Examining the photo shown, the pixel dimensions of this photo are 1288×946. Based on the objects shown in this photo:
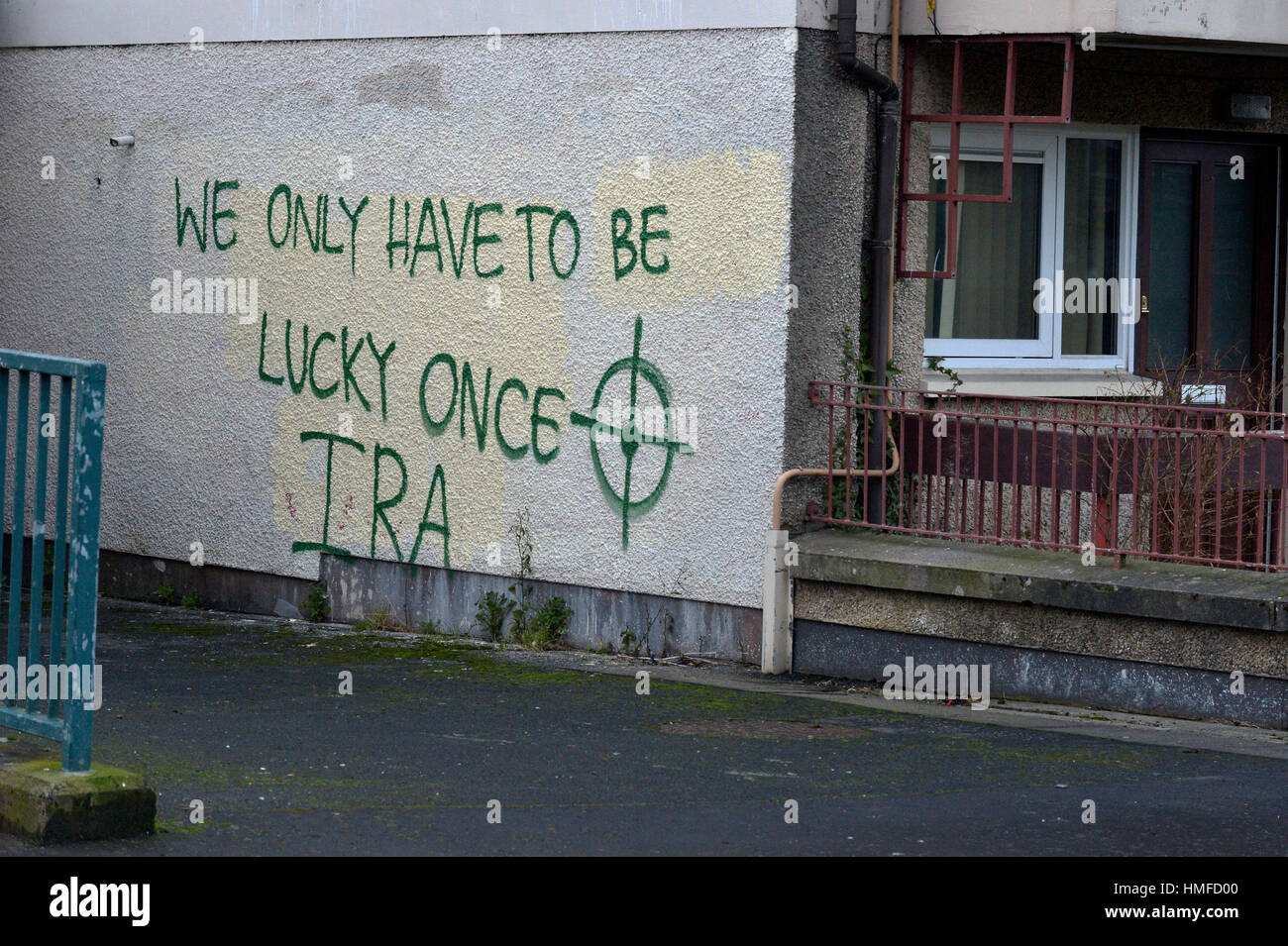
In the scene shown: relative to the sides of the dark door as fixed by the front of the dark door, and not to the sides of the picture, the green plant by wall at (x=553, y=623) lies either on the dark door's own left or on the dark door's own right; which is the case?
on the dark door's own right

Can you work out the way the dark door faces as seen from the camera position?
facing the viewer

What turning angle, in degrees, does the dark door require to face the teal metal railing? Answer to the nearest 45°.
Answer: approximately 45° to its right

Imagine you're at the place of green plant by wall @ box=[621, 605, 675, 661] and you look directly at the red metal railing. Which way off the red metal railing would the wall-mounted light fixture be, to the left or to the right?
left

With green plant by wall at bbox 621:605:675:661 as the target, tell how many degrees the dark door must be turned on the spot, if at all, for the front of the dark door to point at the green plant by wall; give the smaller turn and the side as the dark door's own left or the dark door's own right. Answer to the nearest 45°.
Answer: approximately 45° to the dark door's own right

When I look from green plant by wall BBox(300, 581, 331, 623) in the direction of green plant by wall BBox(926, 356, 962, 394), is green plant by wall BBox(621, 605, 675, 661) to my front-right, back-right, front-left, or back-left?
front-right

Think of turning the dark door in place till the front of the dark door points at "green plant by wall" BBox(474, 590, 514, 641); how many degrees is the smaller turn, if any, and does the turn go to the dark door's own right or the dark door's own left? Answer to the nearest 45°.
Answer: approximately 45° to the dark door's own right

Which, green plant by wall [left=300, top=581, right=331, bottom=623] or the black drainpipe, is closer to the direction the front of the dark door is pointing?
the black drainpipe

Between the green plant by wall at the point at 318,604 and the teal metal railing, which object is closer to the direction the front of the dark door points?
the teal metal railing

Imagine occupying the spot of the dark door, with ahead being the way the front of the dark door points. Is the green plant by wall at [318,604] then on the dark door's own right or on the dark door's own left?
on the dark door's own right

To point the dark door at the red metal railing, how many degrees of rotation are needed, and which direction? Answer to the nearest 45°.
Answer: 0° — it already faces it

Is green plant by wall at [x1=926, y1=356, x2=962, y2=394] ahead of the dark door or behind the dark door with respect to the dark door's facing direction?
ahead

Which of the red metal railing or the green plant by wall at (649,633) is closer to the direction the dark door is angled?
the red metal railing
